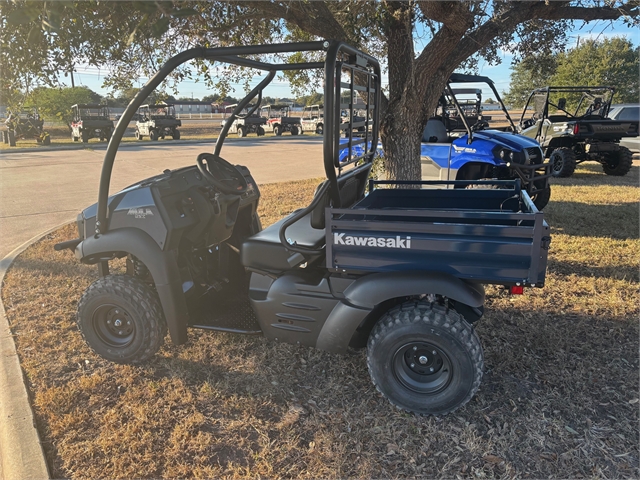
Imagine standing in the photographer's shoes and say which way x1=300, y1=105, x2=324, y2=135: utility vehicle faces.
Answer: facing the viewer and to the left of the viewer

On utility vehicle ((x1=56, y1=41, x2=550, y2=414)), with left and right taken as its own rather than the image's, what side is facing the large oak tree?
right

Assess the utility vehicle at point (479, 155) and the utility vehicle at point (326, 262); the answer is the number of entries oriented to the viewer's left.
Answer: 1

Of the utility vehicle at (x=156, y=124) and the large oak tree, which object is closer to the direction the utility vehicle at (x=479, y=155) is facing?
the large oak tree

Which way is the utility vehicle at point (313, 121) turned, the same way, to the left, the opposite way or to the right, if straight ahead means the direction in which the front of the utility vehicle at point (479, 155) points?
to the right

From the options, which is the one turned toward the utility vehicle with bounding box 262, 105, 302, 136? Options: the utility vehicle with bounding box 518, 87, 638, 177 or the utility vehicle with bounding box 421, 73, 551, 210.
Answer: the utility vehicle with bounding box 518, 87, 638, 177

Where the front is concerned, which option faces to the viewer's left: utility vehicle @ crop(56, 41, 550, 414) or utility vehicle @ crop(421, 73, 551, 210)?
utility vehicle @ crop(56, 41, 550, 414)

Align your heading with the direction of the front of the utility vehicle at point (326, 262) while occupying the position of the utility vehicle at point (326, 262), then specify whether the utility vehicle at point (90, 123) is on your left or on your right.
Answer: on your right

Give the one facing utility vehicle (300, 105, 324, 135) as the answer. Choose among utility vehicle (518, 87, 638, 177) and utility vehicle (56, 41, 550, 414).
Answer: utility vehicle (518, 87, 638, 177)

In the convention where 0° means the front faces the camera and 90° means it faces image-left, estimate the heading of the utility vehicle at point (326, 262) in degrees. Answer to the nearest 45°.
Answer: approximately 90°

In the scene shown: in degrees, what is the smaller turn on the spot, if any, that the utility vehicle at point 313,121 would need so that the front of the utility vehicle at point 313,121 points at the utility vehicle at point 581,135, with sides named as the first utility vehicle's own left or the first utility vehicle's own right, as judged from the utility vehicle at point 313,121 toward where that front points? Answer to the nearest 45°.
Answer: approximately 45° to the first utility vehicle's own left

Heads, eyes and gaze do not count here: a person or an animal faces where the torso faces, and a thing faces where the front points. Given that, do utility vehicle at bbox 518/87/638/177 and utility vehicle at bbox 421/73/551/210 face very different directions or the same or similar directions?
very different directions

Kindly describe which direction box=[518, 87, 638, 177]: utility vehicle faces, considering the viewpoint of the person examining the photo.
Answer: facing away from the viewer and to the left of the viewer
